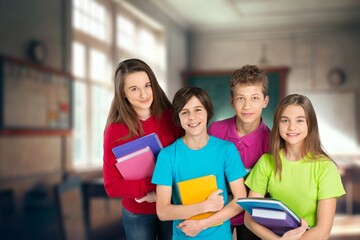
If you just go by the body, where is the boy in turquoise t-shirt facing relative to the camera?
toward the camera

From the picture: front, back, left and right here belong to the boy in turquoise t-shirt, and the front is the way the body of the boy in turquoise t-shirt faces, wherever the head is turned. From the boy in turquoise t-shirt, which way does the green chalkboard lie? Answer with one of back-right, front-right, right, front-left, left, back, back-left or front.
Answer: back

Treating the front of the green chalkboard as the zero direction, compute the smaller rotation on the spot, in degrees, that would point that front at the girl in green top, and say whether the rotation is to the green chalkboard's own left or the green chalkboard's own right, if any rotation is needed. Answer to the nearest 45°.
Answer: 0° — it already faces them

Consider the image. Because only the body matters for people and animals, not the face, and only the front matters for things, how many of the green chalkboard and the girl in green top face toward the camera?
2

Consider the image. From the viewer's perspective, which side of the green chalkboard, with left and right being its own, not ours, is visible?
front

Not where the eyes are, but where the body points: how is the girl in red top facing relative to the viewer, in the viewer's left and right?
facing the viewer and to the right of the viewer

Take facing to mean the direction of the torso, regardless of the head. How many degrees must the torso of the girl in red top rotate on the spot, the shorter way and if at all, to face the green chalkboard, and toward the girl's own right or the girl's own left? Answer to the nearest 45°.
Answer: approximately 135° to the girl's own left

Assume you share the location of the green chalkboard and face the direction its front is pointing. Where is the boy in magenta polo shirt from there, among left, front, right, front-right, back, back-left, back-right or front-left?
front
